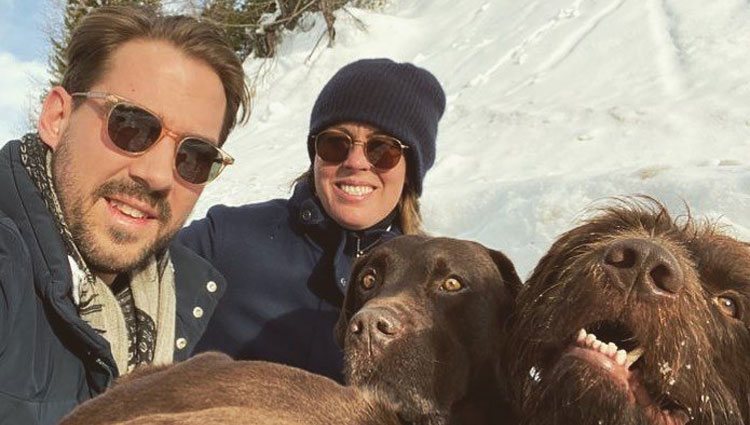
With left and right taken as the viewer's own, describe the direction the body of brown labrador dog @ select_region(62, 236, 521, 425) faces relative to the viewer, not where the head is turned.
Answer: facing to the right of the viewer

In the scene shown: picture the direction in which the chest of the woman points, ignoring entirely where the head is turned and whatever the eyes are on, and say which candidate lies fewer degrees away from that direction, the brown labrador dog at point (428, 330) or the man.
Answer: the brown labrador dog

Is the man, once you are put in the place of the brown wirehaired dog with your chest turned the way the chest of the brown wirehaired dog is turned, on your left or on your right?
on your right

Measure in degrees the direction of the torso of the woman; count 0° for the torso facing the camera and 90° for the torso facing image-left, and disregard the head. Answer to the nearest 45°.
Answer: approximately 0°

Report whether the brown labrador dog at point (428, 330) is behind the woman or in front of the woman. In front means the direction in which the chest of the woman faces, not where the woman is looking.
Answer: in front

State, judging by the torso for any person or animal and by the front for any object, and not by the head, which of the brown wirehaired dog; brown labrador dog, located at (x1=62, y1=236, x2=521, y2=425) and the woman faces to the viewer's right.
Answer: the brown labrador dog

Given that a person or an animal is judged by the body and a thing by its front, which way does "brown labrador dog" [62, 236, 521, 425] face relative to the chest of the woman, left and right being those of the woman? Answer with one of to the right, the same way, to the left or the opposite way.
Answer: to the left
